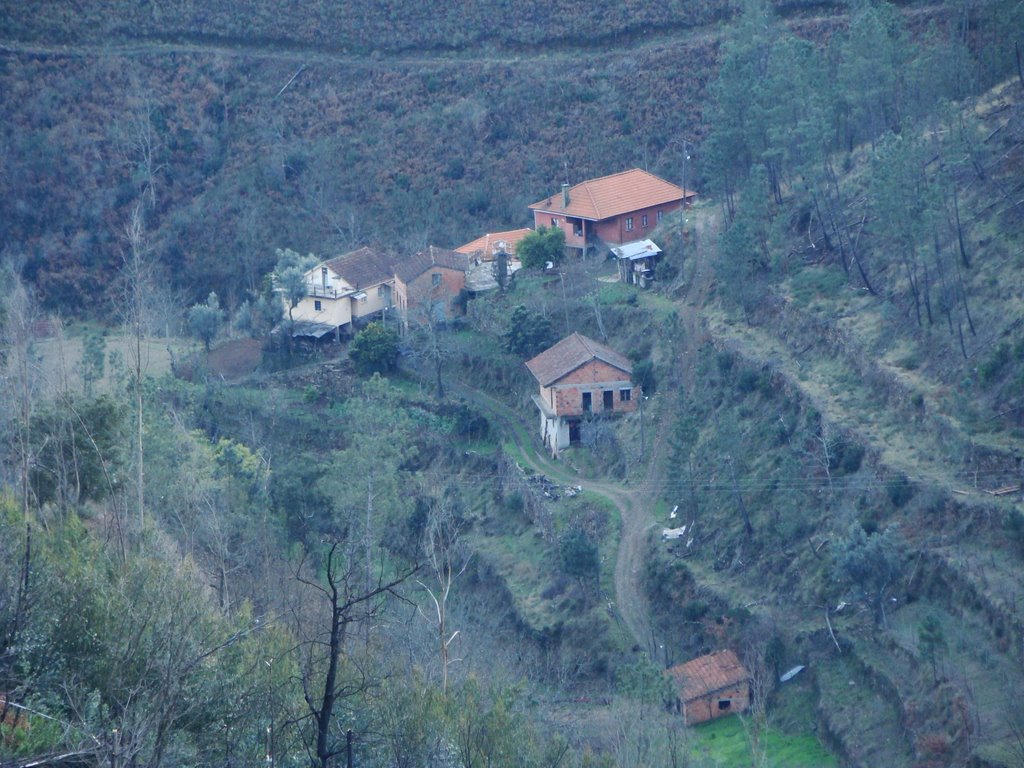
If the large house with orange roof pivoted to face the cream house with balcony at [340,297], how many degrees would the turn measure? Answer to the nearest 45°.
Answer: approximately 45° to its right

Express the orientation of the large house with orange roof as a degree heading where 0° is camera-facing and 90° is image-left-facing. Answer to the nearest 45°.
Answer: approximately 45°

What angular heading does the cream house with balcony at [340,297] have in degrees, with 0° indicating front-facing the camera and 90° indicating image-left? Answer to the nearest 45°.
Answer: approximately 45°

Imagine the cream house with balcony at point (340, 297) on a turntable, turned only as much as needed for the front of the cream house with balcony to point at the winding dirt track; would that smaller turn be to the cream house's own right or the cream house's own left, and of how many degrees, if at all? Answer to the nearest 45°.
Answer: approximately 90° to the cream house's own left

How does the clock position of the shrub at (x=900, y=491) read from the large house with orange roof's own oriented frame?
The shrub is roughly at 10 o'clock from the large house with orange roof.

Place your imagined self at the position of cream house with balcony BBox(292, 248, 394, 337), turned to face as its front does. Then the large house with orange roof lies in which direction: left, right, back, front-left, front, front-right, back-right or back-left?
back-left

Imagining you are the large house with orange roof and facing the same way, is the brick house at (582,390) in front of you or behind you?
in front

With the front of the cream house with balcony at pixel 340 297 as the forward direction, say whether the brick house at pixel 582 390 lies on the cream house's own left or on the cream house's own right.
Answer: on the cream house's own left

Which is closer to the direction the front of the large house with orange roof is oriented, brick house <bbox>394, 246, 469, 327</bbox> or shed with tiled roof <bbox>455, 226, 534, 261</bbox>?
the brick house

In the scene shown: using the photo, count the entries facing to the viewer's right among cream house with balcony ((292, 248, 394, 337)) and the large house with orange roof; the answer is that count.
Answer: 0

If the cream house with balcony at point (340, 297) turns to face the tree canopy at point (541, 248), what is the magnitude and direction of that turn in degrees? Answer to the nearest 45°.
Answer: approximately 135° to its left

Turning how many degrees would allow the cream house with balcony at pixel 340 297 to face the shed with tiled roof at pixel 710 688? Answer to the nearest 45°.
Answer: approximately 45° to its left
